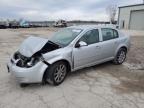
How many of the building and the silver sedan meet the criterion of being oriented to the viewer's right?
0

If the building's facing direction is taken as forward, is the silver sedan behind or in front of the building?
in front

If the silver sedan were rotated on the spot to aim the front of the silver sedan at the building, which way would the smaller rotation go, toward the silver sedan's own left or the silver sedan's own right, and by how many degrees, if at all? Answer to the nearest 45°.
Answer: approximately 180°

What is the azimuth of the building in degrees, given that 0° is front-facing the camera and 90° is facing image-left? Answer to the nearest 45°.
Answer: approximately 45°

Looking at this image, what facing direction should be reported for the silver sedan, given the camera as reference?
facing the viewer and to the left of the viewer
